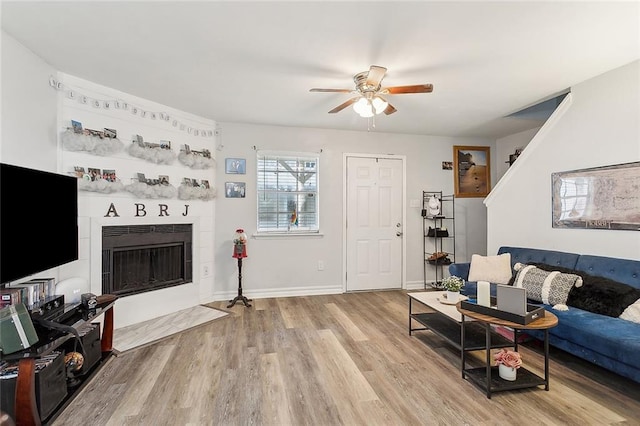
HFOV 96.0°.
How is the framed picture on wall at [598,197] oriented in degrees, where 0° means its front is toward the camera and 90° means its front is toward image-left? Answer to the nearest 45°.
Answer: approximately 45°

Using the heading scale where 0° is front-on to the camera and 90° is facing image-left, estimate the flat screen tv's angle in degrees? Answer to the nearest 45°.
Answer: approximately 315°

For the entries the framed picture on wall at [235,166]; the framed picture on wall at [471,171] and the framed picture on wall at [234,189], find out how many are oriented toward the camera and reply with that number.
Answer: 3

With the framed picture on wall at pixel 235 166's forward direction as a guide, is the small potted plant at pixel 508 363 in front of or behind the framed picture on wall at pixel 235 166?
in front

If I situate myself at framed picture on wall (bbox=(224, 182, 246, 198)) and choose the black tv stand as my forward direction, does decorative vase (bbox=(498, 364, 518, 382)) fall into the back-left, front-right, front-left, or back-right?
front-left

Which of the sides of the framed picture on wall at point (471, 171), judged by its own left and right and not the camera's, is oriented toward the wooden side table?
front

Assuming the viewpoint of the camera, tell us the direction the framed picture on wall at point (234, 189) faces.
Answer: facing the viewer

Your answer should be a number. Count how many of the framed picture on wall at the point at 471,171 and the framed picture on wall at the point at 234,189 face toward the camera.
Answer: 2

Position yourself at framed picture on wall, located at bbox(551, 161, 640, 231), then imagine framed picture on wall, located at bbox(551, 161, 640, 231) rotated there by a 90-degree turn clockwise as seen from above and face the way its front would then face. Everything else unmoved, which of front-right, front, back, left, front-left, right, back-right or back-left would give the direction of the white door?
front-left

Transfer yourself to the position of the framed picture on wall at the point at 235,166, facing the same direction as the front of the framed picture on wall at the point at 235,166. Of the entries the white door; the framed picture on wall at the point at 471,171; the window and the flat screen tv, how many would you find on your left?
3

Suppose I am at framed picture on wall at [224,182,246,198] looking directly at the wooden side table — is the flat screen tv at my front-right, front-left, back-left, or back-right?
front-right

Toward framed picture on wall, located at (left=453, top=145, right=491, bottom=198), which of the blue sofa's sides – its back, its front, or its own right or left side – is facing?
right

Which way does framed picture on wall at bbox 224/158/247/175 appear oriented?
toward the camera

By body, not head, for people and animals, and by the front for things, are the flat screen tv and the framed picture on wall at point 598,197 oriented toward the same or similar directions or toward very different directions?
very different directions

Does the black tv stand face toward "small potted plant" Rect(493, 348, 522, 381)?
yes

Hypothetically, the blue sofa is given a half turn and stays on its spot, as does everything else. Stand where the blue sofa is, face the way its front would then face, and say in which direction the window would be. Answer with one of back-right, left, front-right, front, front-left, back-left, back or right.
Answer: back-left

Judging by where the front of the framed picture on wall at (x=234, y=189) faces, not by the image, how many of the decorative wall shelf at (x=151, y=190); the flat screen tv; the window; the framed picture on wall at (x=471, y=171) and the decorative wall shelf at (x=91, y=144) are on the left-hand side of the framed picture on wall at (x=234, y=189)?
2
